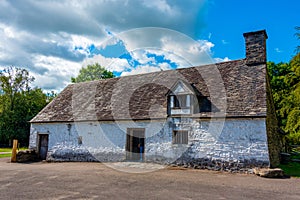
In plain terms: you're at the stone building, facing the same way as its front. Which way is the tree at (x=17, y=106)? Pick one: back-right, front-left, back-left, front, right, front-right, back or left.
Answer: back-right

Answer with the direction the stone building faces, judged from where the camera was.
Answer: facing the viewer

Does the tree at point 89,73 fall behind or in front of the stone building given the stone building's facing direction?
behind
